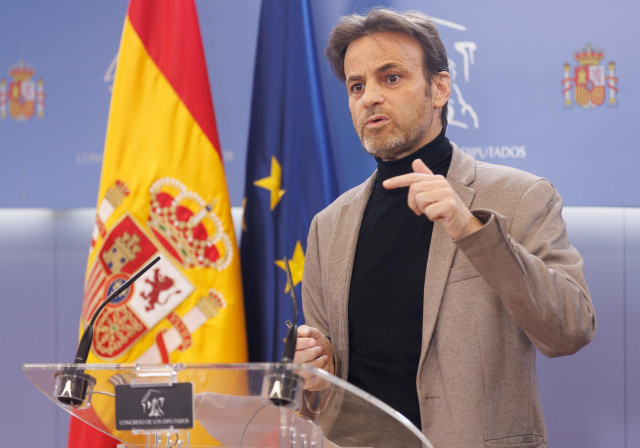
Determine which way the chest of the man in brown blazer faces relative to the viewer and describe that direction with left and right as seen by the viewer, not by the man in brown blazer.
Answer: facing the viewer and to the left of the viewer

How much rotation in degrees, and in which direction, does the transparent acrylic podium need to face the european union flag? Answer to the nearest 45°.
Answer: approximately 135° to its right

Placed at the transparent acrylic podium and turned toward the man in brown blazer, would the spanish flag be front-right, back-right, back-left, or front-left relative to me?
front-left

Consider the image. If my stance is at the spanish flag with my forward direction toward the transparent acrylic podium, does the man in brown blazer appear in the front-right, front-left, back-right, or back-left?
front-left

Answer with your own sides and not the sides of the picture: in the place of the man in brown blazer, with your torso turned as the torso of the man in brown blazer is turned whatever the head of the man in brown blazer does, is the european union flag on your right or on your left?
on your right

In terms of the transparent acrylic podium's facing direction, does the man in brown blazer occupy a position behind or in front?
behind

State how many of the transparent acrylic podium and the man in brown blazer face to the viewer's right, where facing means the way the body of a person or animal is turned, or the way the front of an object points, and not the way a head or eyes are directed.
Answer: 0

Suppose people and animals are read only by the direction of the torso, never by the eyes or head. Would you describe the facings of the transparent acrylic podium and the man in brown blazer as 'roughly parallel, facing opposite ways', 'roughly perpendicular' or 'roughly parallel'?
roughly parallel

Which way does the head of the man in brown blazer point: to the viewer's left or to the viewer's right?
to the viewer's left

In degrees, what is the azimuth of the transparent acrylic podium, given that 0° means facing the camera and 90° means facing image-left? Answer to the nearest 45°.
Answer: approximately 45°
